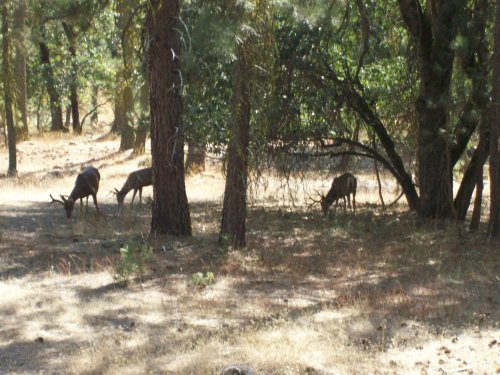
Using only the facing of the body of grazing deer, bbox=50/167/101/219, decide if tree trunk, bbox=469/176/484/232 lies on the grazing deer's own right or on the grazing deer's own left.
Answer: on the grazing deer's own left

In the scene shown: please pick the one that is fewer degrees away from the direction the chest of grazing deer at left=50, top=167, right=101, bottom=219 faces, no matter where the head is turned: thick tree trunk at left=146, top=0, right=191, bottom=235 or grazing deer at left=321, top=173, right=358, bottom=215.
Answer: the thick tree trunk

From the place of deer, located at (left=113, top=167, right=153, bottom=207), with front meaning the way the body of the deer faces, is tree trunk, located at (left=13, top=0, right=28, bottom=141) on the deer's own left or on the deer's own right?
on the deer's own right

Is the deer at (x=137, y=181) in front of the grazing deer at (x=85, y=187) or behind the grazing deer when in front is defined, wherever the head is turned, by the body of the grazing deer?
behind

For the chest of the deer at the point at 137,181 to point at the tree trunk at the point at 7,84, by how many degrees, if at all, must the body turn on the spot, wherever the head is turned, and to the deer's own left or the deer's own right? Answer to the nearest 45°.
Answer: approximately 45° to the deer's own right

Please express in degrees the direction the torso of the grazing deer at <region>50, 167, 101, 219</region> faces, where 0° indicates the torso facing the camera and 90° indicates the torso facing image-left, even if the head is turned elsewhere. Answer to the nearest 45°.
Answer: approximately 45°

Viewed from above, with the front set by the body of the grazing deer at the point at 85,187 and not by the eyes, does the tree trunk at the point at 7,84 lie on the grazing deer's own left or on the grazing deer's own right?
on the grazing deer's own right

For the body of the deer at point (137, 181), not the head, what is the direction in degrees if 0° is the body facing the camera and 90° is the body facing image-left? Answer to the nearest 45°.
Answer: approximately 90°
